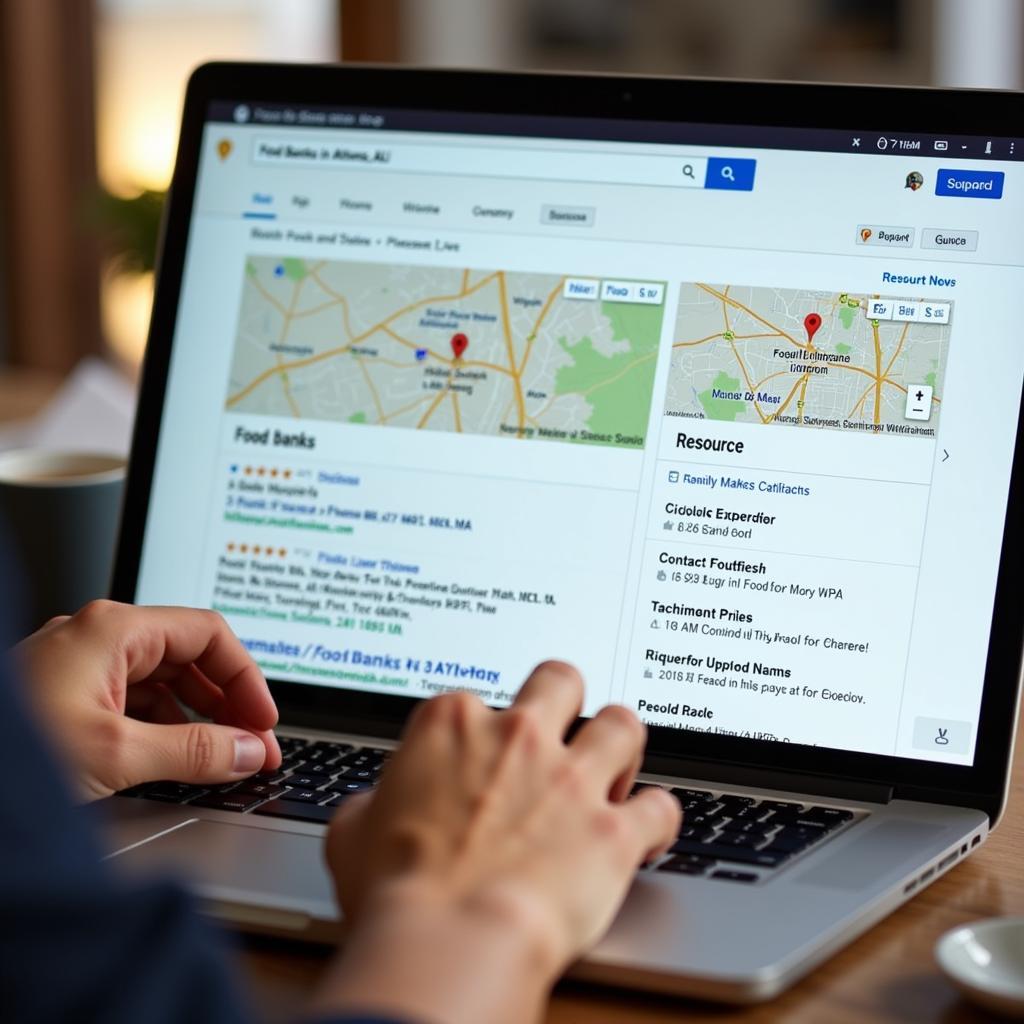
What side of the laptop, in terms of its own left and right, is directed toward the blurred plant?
right

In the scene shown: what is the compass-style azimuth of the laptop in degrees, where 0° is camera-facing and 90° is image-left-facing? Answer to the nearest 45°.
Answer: approximately 45°
